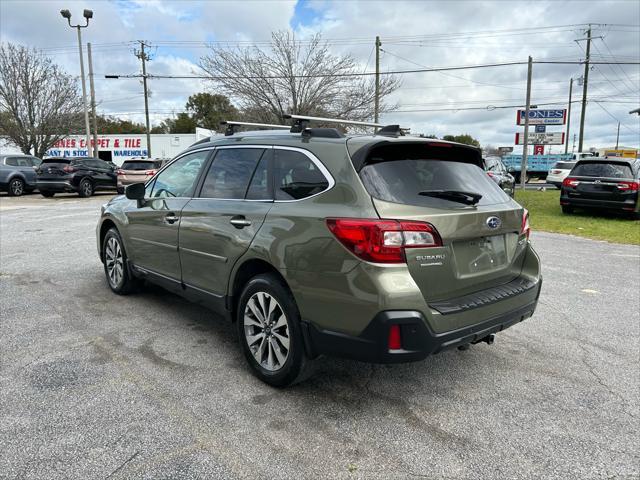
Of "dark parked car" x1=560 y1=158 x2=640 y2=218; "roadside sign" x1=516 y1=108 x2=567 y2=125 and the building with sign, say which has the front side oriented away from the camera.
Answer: the dark parked car

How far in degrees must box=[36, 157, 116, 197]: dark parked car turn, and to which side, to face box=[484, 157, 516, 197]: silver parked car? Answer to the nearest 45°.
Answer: approximately 45° to its right

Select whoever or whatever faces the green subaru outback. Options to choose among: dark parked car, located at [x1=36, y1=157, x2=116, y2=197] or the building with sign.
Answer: the building with sign

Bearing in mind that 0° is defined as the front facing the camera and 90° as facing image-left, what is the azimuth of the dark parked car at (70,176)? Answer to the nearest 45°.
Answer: approximately 225°

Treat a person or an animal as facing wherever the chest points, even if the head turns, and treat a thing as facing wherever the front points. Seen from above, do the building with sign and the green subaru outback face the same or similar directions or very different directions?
very different directions

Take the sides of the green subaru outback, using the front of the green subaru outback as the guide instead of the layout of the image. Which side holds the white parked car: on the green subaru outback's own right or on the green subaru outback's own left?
on the green subaru outback's own right

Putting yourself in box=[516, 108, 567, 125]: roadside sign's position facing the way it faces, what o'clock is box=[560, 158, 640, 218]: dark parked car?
The dark parked car is roughly at 12 o'clock from the roadside sign.

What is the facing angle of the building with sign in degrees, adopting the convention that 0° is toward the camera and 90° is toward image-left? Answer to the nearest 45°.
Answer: approximately 0°

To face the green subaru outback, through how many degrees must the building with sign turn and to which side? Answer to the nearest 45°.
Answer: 0° — it already faces it

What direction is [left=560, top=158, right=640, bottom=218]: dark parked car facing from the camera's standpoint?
away from the camera

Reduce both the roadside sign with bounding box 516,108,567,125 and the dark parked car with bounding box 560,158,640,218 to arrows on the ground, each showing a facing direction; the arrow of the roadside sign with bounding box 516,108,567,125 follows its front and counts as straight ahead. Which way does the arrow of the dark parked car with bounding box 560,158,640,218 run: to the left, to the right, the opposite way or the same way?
the opposite way

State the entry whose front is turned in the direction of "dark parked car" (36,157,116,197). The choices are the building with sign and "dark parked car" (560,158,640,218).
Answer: the building with sign
